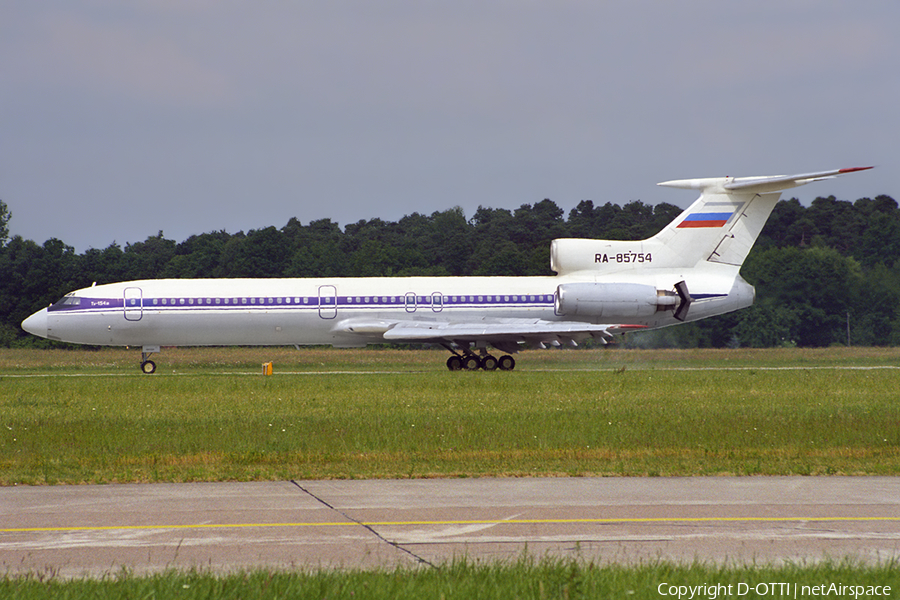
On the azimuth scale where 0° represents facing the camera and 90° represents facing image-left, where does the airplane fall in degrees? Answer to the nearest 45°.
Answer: approximately 90°
